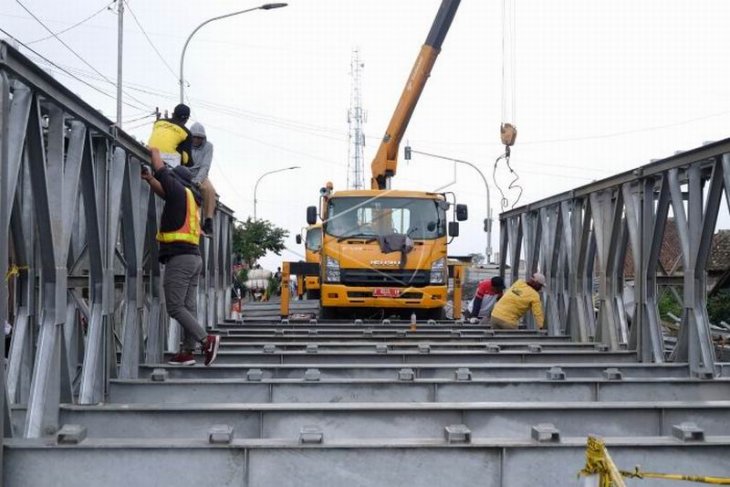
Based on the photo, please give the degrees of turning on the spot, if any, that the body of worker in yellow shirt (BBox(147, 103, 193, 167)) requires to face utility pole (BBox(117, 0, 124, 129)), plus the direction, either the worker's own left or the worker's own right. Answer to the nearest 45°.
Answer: approximately 45° to the worker's own left

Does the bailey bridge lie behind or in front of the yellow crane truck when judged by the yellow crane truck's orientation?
in front

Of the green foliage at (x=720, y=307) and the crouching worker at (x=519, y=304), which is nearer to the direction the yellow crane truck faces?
the crouching worker

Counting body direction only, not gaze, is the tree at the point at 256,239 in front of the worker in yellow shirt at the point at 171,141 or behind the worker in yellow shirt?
in front

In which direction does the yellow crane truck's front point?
toward the camera

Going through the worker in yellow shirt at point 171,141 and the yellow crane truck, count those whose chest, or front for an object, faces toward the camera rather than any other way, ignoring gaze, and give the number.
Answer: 1

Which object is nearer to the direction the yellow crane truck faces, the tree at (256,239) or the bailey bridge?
the bailey bridge

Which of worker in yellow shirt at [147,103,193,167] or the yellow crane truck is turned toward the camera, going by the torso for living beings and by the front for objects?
the yellow crane truck

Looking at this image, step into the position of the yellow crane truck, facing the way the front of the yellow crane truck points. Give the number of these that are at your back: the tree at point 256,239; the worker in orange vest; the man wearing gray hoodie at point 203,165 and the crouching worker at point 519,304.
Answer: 1

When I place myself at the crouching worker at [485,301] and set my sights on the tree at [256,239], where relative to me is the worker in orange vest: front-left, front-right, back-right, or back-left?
back-left

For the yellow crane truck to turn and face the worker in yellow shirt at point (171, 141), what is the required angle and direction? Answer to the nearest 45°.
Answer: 0° — it already faces them

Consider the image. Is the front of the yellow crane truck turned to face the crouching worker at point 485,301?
no

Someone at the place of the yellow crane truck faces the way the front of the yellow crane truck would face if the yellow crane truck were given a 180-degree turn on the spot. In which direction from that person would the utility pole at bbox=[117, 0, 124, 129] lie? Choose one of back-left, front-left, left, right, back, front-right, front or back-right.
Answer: front-left

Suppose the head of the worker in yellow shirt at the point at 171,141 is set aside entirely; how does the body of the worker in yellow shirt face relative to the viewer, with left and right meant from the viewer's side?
facing away from the viewer and to the right of the viewer

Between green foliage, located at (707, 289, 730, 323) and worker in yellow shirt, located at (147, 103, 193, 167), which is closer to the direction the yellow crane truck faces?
the worker in yellow shirt

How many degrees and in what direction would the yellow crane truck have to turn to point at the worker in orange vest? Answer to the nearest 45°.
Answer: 0° — it already faces them
